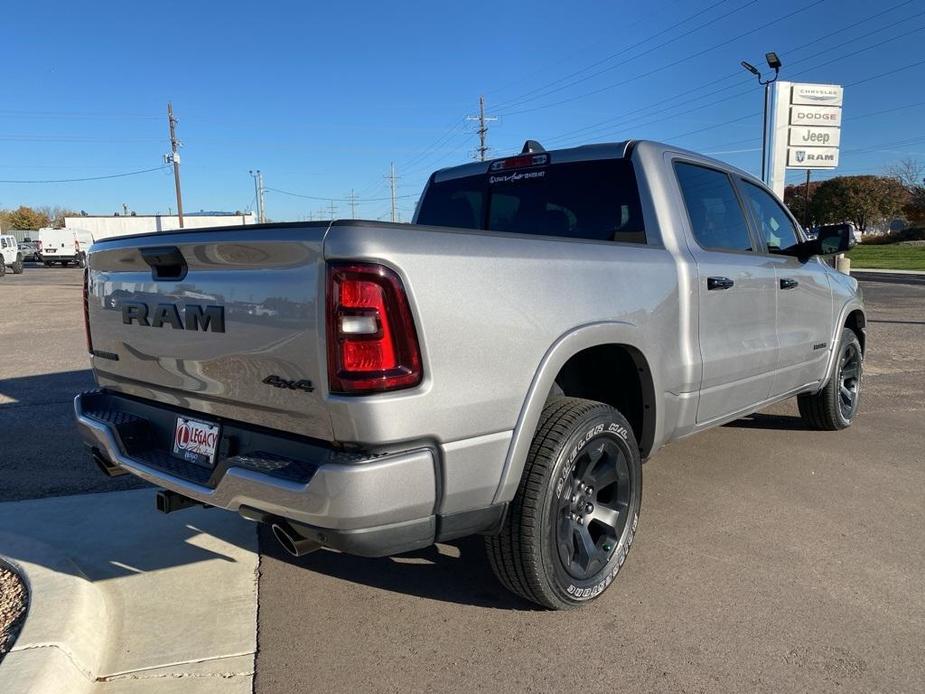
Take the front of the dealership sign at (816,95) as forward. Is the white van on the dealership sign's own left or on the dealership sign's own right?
on the dealership sign's own right

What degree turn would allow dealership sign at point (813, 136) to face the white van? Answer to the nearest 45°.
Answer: approximately 90° to its right

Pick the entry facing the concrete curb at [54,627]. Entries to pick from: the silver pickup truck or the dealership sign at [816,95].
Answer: the dealership sign

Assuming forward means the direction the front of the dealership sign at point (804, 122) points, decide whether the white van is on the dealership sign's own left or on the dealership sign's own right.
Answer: on the dealership sign's own right

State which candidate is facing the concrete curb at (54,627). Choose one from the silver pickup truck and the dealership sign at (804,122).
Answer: the dealership sign

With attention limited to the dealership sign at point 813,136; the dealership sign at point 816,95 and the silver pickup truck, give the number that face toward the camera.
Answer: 2

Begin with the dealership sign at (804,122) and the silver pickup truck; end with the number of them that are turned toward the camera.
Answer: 1

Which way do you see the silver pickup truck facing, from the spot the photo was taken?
facing away from the viewer and to the right of the viewer

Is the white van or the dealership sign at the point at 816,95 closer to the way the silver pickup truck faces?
the dealership sign

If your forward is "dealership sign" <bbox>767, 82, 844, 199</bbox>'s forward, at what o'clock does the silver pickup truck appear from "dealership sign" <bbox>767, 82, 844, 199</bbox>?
The silver pickup truck is roughly at 12 o'clock from the dealership sign.

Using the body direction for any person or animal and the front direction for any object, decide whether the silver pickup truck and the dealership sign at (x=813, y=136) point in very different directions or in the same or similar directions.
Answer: very different directions

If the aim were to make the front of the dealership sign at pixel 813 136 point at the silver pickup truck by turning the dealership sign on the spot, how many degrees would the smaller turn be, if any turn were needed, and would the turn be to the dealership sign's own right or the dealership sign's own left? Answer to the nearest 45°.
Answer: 0° — it already faces it

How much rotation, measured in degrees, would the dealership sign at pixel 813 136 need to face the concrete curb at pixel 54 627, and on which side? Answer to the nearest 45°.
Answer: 0° — it already faces it
